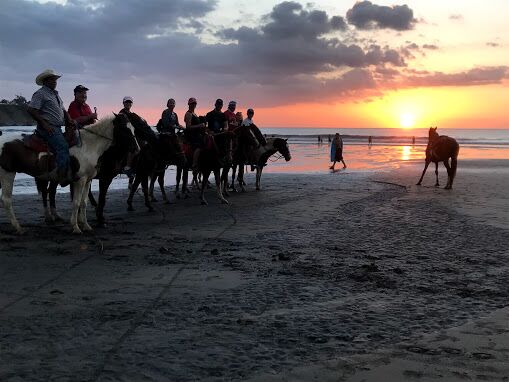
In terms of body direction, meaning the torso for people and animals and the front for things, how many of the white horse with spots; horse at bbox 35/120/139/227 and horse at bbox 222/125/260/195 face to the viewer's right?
3

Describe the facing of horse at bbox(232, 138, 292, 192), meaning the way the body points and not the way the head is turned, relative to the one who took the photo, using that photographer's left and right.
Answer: facing to the right of the viewer

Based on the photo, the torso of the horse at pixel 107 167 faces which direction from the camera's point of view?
to the viewer's right

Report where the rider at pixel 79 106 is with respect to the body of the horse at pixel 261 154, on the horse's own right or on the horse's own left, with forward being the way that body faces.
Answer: on the horse's own right

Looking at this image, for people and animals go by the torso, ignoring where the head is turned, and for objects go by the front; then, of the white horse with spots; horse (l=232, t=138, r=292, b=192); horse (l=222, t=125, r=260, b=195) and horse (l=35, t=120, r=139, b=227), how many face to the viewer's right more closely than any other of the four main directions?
4

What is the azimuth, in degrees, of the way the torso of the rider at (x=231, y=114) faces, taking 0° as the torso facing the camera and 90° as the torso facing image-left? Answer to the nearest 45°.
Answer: approximately 315°

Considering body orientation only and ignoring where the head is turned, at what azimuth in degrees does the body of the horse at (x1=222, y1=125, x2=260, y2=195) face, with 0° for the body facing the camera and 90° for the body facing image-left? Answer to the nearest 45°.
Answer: approximately 270°

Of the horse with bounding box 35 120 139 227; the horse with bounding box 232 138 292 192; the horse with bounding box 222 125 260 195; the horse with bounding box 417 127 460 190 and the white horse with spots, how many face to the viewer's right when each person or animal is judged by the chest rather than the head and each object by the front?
4

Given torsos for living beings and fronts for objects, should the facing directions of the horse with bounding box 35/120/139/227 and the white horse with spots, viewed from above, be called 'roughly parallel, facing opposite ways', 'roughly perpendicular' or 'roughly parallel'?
roughly parallel

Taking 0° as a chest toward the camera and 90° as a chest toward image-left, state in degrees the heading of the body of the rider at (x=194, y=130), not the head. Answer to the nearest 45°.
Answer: approximately 315°

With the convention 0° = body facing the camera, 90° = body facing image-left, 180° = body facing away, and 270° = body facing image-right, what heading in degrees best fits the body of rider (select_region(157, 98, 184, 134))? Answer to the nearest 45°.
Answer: approximately 315°

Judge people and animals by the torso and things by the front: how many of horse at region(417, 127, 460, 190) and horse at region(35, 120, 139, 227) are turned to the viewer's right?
1

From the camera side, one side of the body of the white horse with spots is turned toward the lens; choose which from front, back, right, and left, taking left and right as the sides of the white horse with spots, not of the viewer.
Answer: right

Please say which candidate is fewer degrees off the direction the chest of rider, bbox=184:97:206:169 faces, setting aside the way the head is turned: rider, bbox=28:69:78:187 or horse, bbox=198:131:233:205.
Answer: the horse
